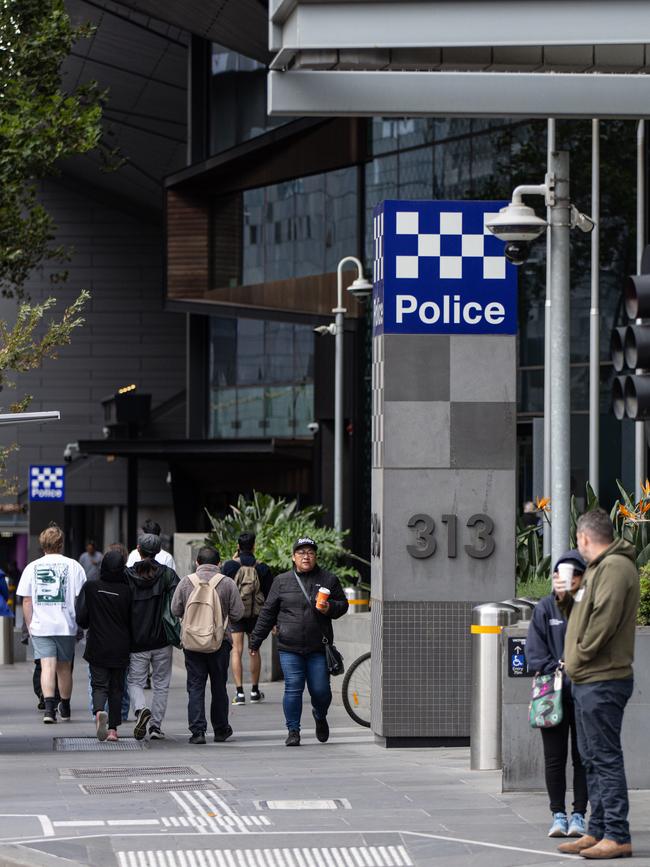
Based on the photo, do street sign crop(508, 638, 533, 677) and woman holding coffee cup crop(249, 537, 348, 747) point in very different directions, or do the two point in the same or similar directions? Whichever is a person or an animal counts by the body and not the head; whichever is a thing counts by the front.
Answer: same or similar directions

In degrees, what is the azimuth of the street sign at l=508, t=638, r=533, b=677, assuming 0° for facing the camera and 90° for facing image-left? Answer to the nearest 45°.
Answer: approximately 0°

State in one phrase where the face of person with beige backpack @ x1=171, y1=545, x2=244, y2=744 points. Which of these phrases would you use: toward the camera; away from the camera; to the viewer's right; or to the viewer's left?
away from the camera

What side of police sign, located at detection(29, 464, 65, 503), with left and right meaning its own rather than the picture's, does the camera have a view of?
front

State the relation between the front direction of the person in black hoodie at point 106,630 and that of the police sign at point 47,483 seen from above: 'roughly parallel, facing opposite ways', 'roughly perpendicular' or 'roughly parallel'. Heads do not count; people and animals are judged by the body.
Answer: roughly parallel, facing opposite ways

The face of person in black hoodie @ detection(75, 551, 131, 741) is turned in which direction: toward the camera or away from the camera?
away from the camera

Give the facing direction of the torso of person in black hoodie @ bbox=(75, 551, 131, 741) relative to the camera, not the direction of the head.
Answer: away from the camera

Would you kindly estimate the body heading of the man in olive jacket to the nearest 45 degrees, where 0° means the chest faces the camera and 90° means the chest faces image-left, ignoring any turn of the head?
approximately 90°

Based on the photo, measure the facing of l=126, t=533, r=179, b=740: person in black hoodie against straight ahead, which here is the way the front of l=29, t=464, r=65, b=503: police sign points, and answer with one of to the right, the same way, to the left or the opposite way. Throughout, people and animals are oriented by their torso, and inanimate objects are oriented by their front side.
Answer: the opposite way

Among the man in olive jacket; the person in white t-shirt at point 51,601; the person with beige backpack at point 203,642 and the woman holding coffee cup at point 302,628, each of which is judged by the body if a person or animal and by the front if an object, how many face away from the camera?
2

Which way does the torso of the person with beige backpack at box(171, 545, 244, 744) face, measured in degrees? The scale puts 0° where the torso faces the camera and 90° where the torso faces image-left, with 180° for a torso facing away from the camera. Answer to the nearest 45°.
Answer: approximately 180°

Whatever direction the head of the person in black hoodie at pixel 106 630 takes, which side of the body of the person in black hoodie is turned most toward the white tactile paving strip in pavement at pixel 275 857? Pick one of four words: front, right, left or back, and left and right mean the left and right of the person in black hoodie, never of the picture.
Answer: back

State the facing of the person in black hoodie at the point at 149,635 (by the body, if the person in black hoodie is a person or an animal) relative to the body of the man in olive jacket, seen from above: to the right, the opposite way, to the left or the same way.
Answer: to the right

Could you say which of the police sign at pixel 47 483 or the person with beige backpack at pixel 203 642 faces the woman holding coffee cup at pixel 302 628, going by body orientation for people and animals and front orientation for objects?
the police sign

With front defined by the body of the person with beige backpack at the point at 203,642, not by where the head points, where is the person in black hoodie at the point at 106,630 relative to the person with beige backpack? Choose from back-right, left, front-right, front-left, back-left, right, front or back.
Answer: left

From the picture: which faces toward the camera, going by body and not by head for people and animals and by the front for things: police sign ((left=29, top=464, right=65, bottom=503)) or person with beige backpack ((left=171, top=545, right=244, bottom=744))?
the police sign

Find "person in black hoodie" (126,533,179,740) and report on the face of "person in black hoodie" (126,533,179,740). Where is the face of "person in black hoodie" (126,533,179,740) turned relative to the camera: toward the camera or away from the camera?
away from the camera
